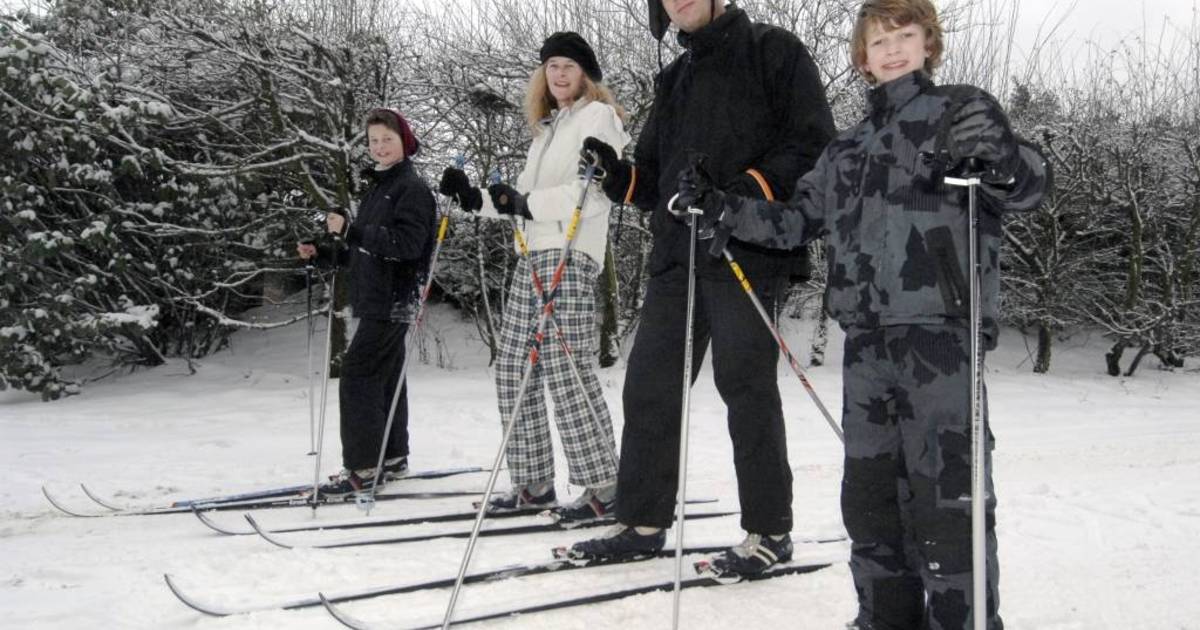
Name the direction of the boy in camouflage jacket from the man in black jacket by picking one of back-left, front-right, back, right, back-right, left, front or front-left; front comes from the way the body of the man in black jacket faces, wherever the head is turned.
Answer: left

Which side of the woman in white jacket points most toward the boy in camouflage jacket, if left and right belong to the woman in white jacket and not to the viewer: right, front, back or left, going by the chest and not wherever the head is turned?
left

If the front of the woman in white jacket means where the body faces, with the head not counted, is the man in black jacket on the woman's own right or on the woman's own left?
on the woman's own left

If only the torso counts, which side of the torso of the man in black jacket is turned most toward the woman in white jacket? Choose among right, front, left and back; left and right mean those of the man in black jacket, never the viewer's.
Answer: right

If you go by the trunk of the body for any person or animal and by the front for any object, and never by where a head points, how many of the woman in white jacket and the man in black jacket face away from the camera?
0

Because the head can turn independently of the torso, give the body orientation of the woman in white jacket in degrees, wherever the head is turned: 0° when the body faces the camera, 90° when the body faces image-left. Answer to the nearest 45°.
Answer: approximately 45°

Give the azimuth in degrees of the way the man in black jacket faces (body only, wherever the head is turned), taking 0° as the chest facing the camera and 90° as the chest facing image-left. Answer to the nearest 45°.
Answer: approximately 45°
